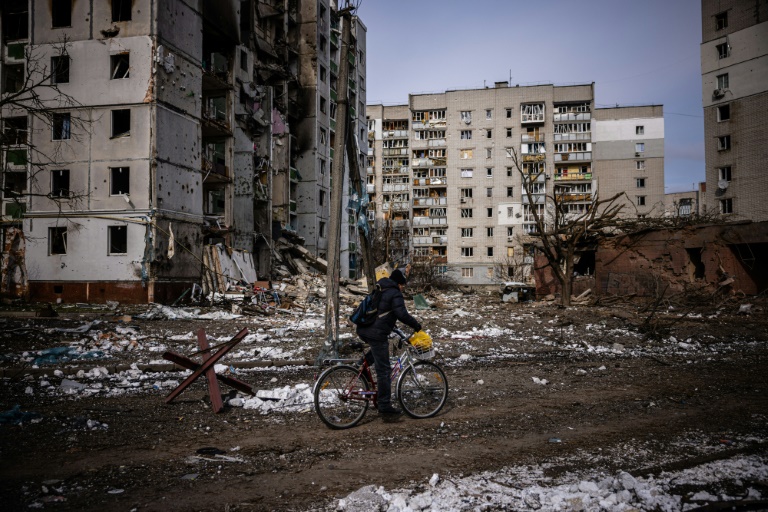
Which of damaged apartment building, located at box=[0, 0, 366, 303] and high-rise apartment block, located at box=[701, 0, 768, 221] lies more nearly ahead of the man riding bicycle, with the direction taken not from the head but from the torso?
the high-rise apartment block

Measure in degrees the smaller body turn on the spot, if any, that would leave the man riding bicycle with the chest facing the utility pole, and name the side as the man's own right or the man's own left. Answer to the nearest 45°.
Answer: approximately 90° to the man's own left

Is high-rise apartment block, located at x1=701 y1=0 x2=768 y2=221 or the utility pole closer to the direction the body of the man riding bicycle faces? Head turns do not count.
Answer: the high-rise apartment block

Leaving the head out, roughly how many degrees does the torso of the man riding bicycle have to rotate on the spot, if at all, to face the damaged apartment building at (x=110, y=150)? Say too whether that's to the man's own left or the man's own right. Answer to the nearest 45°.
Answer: approximately 135° to the man's own left

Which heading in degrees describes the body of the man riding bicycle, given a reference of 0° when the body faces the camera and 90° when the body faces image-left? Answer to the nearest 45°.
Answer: approximately 270°
